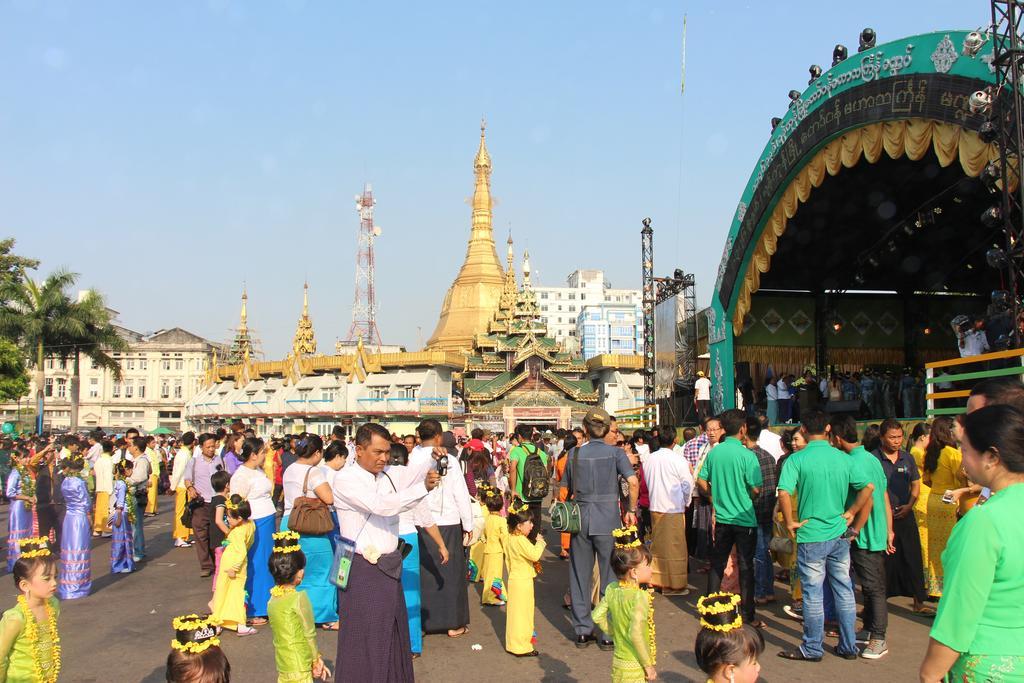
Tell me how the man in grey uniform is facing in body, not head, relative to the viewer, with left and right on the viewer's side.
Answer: facing away from the viewer

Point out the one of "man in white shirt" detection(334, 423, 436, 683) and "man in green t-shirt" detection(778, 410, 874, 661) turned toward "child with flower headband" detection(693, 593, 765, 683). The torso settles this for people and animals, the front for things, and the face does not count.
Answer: the man in white shirt

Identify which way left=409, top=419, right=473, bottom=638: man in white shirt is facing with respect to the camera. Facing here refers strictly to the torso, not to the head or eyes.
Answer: away from the camera

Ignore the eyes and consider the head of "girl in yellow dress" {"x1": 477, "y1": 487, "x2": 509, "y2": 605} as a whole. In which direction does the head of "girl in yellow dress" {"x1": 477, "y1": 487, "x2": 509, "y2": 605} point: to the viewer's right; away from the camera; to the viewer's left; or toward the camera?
away from the camera

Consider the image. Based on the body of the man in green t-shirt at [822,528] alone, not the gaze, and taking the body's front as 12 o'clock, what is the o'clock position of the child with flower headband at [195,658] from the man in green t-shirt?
The child with flower headband is roughly at 7 o'clock from the man in green t-shirt.

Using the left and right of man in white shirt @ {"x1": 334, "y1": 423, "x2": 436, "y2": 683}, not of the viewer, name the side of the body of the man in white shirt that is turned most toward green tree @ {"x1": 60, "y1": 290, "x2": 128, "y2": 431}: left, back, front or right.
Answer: back

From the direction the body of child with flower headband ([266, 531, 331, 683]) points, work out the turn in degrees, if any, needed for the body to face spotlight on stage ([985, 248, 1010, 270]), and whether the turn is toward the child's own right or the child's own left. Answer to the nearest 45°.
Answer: approximately 45° to the child's own right

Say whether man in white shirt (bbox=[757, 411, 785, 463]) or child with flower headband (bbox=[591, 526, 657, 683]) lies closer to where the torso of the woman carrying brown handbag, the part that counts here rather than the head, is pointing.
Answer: the man in white shirt

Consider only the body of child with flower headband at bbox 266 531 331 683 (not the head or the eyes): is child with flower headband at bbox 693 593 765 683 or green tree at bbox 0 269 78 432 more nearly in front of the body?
the green tree

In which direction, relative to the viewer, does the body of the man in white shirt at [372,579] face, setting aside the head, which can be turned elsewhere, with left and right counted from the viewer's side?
facing the viewer and to the right of the viewer

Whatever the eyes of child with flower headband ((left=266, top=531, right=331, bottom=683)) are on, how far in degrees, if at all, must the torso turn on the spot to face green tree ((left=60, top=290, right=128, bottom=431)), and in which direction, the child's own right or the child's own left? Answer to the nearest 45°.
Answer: approximately 45° to the child's own left
